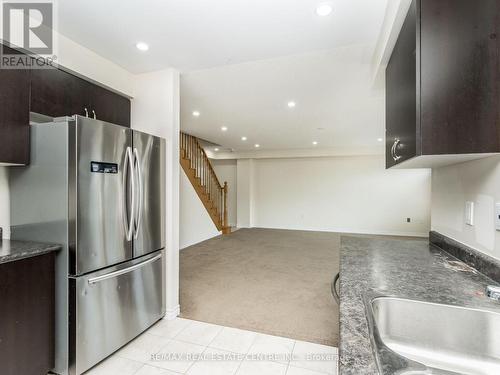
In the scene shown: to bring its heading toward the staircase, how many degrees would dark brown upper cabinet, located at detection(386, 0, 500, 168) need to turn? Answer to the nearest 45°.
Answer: approximately 45° to its right

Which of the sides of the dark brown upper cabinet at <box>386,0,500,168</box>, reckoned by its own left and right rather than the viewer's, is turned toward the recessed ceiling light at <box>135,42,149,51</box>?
front

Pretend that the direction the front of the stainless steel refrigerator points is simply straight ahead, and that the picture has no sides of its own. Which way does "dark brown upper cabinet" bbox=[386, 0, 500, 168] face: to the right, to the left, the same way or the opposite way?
the opposite way

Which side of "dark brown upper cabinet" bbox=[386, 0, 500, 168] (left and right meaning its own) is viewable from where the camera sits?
left

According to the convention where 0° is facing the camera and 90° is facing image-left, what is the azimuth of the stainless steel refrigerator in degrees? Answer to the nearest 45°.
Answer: approximately 315°

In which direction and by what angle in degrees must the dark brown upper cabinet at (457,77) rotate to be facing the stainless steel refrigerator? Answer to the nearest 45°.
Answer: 0° — it already faces it

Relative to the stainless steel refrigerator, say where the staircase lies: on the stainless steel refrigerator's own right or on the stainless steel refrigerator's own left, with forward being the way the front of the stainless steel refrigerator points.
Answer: on the stainless steel refrigerator's own left

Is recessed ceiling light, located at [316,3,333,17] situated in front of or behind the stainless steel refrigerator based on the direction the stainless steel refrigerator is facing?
in front

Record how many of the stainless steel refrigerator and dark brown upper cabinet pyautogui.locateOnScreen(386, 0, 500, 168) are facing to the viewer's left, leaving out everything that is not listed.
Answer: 1

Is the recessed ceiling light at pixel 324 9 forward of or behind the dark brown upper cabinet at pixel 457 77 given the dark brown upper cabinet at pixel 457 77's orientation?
forward

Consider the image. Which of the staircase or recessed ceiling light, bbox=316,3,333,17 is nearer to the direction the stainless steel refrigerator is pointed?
the recessed ceiling light
